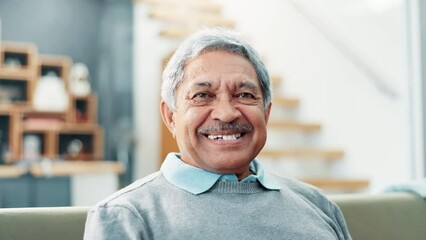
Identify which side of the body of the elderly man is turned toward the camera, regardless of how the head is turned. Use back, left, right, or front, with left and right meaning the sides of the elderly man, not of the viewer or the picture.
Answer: front

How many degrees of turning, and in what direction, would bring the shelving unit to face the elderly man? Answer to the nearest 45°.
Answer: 0° — it already faces them

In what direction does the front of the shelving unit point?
toward the camera

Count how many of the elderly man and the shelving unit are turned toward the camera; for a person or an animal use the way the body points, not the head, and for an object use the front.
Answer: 2

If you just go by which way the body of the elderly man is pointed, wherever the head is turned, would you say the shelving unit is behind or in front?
behind
